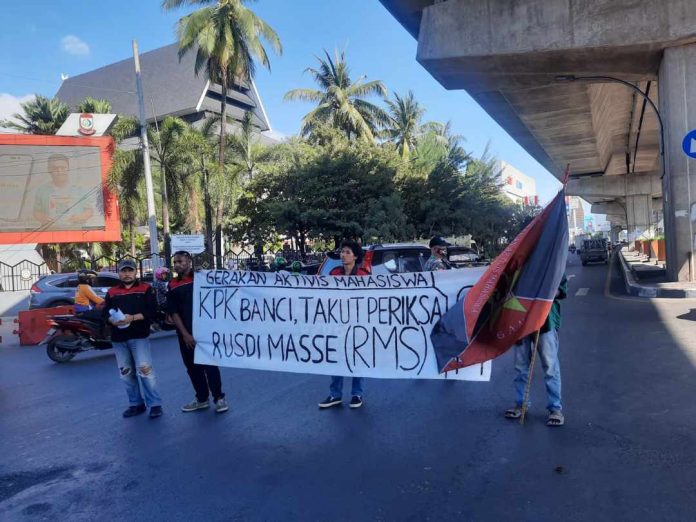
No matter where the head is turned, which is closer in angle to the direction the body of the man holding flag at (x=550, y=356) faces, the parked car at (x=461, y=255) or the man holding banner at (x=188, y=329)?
the man holding banner

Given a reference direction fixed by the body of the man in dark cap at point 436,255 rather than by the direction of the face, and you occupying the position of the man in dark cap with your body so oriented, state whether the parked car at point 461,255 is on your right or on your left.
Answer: on your left

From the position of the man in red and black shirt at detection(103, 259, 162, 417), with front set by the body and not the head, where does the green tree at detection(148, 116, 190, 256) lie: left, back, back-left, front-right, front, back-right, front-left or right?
back

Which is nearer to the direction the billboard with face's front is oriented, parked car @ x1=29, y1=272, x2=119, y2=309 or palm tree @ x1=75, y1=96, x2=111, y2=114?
the parked car

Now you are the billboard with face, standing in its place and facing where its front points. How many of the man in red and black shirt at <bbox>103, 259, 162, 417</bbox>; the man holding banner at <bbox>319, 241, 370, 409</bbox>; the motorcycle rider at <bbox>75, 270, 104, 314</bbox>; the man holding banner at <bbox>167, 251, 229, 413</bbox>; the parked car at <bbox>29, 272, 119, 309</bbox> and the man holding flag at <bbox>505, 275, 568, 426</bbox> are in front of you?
6

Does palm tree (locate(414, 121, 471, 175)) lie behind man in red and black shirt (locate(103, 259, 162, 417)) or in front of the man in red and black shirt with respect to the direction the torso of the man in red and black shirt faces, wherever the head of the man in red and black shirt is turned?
behind

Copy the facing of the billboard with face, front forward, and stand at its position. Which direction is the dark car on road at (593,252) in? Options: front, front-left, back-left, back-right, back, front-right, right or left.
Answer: left

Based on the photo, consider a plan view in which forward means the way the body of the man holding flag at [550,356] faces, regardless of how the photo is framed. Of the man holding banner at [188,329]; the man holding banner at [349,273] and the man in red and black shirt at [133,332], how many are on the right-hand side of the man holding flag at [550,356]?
3

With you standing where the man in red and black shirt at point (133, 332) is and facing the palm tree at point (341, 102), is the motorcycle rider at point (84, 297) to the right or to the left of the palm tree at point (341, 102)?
left
